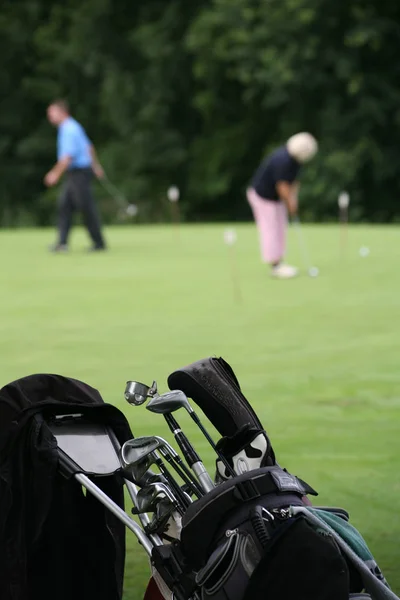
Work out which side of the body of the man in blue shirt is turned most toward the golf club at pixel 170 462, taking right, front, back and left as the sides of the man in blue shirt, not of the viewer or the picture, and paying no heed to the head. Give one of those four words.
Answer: left

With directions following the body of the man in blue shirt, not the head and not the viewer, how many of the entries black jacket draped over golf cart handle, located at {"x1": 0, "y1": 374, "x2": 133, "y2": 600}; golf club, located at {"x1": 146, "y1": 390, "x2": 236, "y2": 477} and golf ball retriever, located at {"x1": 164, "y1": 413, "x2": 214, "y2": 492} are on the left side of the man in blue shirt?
3

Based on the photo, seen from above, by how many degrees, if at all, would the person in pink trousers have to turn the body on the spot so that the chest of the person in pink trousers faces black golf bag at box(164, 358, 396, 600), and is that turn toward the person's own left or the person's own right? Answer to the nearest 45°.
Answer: approximately 90° to the person's own right

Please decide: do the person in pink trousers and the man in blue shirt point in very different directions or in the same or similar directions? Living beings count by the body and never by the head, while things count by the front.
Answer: very different directions

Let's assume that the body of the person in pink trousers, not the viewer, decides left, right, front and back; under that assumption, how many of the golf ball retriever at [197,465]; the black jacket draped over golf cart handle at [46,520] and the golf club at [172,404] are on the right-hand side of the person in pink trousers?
3

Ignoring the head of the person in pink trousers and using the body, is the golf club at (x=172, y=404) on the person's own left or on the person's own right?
on the person's own right

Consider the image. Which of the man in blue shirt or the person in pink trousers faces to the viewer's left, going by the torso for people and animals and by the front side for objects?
the man in blue shirt

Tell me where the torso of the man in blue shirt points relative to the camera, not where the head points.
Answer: to the viewer's left

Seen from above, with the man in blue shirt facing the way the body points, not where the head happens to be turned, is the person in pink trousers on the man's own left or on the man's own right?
on the man's own left

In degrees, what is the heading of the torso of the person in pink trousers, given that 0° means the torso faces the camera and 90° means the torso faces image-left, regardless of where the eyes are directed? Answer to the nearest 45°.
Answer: approximately 270°

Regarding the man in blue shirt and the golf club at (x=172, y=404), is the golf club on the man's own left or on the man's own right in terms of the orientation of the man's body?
on the man's own left

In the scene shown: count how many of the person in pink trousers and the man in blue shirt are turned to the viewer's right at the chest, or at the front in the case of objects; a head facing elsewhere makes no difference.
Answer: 1

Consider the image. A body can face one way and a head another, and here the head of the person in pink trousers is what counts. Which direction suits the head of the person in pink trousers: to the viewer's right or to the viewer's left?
to the viewer's right

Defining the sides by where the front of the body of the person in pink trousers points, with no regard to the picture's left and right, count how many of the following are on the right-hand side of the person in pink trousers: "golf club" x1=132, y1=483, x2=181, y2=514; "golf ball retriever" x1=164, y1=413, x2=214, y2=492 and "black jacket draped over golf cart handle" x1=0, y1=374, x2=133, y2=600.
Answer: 3
